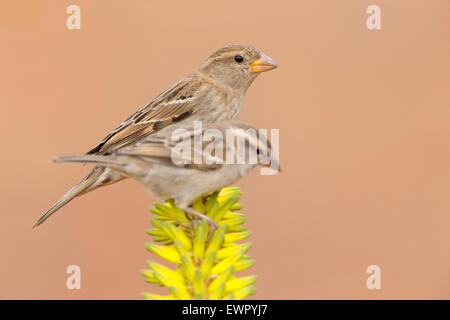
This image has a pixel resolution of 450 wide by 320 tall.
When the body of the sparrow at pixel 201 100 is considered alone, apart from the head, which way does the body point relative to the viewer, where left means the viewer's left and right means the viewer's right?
facing to the right of the viewer
